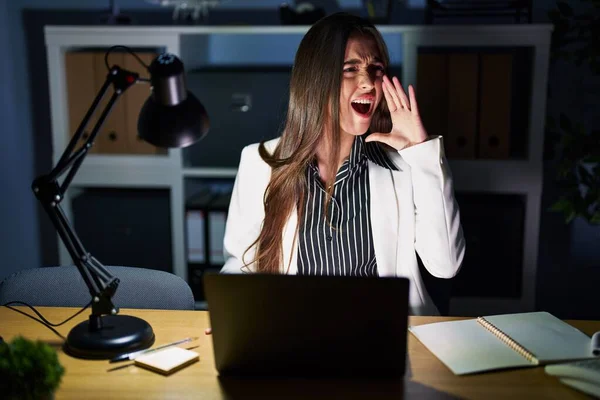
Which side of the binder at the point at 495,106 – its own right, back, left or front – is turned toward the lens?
front

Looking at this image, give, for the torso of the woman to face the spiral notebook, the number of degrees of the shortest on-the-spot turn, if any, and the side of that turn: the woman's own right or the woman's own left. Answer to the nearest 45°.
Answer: approximately 45° to the woman's own left

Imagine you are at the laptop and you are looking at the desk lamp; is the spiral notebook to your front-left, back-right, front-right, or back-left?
back-right

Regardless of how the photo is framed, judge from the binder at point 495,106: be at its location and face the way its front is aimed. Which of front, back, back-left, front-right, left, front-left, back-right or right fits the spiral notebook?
front

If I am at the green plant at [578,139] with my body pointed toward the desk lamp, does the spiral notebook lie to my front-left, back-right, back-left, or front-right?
front-left

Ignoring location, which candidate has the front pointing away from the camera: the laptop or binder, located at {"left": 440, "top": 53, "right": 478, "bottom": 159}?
the laptop

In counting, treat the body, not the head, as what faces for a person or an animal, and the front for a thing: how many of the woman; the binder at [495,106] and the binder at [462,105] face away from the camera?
0

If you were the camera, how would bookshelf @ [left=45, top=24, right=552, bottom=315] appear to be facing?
facing the viewer

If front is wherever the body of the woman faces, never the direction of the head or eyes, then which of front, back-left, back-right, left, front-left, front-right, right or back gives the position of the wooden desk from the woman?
front

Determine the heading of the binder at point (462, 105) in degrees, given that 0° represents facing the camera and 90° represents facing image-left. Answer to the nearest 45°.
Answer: approximately 0°

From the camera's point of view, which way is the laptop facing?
away from the camera

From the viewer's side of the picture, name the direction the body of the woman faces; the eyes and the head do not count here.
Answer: toward the camera
